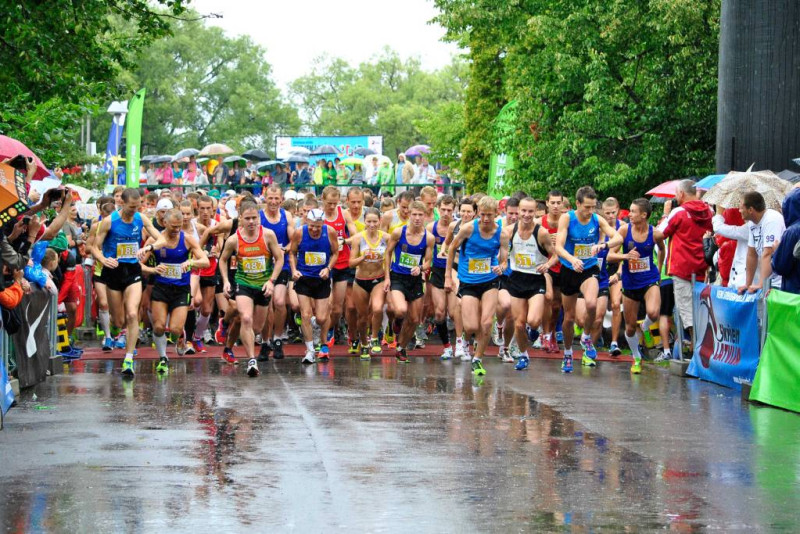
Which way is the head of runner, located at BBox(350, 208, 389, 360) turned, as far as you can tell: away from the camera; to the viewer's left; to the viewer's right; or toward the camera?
toward the camera

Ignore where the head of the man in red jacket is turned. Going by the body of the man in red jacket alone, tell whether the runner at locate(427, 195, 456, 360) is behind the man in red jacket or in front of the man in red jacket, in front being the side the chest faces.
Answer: in front

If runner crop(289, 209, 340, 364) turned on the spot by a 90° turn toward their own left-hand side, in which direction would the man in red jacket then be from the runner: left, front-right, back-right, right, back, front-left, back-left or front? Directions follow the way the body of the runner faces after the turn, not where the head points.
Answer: front

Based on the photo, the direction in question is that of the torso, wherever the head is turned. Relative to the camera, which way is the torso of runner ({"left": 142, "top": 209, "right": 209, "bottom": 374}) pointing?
toward the camera

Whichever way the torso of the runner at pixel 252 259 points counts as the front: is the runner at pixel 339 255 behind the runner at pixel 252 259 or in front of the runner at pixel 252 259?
behind

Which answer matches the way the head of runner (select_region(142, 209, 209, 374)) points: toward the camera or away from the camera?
toward the camera

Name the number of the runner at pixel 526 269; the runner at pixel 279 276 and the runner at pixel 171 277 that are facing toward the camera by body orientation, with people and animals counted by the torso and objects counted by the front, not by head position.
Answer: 3

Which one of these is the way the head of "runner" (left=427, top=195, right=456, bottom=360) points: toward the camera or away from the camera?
toward the camera

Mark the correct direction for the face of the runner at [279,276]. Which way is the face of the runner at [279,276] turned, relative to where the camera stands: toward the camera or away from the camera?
toward the camera

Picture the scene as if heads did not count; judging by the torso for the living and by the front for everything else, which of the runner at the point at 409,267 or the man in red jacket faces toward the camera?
the runner

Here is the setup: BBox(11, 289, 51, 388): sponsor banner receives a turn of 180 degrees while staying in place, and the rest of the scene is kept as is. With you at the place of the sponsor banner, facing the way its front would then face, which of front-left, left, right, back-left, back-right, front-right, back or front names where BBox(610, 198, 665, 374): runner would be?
back-right

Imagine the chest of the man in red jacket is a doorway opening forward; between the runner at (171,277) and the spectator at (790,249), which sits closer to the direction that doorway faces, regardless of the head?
the runner

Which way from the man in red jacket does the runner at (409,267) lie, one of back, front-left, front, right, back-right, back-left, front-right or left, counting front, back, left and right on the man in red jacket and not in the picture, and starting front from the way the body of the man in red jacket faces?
front-left

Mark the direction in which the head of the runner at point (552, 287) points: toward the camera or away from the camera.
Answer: toward the camera

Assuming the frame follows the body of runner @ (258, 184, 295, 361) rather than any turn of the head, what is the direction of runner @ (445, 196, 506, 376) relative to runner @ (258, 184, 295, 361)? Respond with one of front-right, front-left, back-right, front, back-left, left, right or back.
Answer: front-left

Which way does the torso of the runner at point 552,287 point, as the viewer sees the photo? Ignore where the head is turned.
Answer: toward the camera

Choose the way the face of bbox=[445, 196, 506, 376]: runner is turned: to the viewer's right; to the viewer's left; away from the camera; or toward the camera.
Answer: toward the camera
